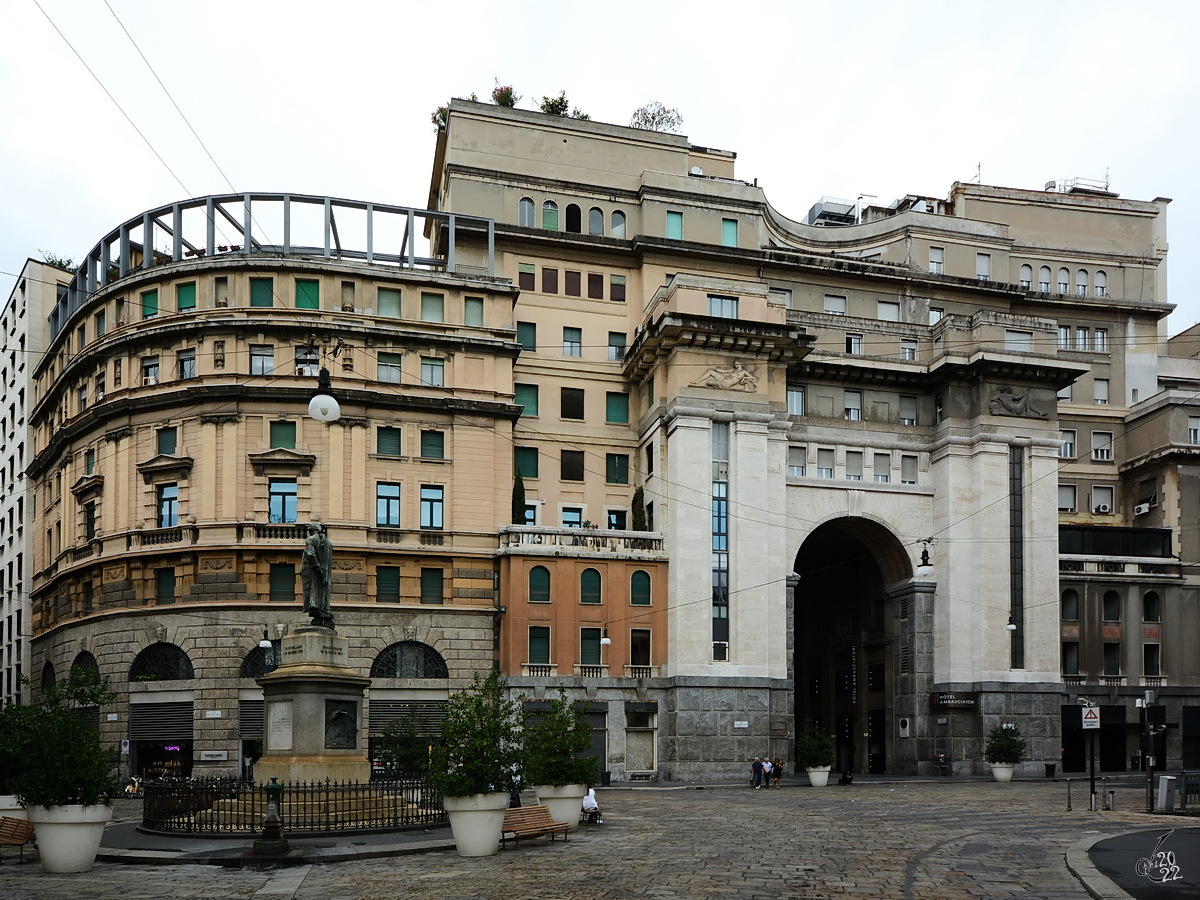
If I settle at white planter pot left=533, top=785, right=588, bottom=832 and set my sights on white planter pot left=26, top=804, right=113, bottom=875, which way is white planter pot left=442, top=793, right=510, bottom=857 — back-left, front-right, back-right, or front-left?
front-left

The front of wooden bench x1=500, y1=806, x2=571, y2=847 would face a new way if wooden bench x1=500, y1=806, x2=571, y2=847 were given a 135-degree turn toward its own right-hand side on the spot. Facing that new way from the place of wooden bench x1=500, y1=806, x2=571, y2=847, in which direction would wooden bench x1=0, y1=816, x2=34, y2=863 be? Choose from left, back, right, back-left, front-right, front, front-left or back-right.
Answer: front

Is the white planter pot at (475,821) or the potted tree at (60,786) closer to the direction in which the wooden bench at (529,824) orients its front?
the white planter pot

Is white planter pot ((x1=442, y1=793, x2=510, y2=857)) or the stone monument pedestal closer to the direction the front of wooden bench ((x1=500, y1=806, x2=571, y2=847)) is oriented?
the white planter pot

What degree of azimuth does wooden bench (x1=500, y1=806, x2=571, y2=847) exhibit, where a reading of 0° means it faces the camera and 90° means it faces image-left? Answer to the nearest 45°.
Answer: approximately 315°

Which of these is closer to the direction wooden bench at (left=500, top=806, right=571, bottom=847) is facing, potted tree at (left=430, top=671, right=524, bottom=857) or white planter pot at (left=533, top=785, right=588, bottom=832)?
the potted tree

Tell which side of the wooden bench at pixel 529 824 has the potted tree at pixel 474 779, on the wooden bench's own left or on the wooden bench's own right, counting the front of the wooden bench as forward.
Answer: on the wooden bench's own right

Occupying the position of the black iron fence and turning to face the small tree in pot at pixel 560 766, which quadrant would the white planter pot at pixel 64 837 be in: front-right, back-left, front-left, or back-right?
back-right

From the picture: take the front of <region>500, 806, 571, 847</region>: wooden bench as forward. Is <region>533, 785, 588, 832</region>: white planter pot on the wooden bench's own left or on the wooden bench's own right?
on the wooden bench's own left
